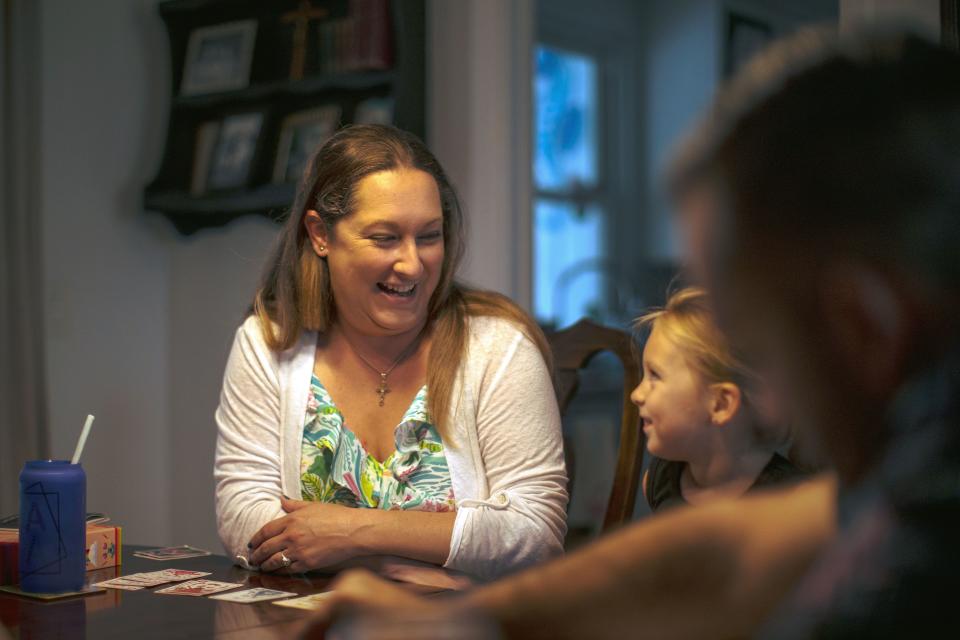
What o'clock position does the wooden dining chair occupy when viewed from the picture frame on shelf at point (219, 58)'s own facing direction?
The wooden dining chair is roughly at 10 o'clock from the picture frame on shelf.

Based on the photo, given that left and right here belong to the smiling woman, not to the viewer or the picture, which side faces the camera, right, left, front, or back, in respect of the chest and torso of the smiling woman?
front

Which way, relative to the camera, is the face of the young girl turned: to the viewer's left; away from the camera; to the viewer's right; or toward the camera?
to the viewer's left

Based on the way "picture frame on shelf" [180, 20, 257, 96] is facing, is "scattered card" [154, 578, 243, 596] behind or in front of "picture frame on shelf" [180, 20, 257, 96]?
in front

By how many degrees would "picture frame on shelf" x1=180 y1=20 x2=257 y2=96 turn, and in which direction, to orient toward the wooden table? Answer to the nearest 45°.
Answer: approximately 45° to its left

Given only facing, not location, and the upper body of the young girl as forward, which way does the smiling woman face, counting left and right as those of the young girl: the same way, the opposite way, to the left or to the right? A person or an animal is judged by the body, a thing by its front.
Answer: to the left

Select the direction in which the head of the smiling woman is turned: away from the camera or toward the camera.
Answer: toward the camera

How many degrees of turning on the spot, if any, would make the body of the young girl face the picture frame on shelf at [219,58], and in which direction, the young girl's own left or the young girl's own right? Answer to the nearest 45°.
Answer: approximately 45° to the young girl's own right

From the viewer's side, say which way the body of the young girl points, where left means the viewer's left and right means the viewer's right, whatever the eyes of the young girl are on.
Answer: facing to the left of the viewer

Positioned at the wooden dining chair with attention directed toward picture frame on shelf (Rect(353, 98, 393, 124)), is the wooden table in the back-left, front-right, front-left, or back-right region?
back-left

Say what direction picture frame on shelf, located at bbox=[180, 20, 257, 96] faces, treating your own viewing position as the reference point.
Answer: facing the viewer and to the left of the viewer

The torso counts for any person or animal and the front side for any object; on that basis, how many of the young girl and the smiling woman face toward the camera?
1

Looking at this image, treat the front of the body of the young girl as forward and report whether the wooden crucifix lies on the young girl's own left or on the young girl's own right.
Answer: on the young girl's own right

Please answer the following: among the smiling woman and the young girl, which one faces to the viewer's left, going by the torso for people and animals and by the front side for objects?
the young girl

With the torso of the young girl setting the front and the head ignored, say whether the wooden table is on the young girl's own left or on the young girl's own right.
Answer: on the young girl's own left
